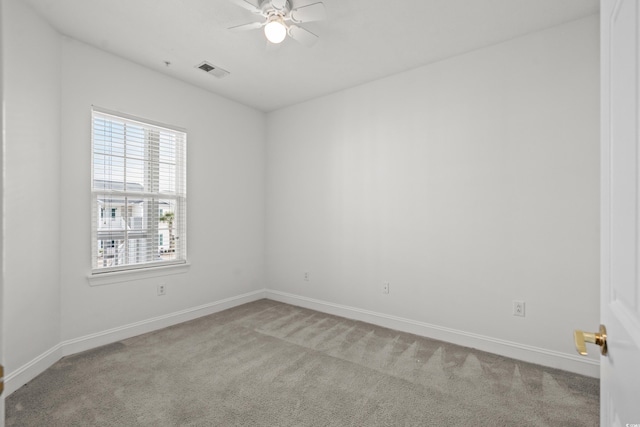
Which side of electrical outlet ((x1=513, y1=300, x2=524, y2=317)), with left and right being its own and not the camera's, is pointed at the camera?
front

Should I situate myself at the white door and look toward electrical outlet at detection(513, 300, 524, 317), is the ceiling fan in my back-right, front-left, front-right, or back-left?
front-left

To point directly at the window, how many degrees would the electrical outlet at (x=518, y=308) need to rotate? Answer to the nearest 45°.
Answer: approximately 45° to its right

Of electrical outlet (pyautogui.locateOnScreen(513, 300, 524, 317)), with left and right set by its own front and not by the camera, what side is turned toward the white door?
front

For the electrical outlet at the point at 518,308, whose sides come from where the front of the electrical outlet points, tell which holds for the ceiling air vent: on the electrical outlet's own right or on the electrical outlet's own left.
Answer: on the electrical outlet's own right

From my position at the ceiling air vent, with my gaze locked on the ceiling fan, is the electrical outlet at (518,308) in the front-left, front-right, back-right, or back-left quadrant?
front-left

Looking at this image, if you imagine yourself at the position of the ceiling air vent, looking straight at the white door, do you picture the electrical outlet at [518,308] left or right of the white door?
left
